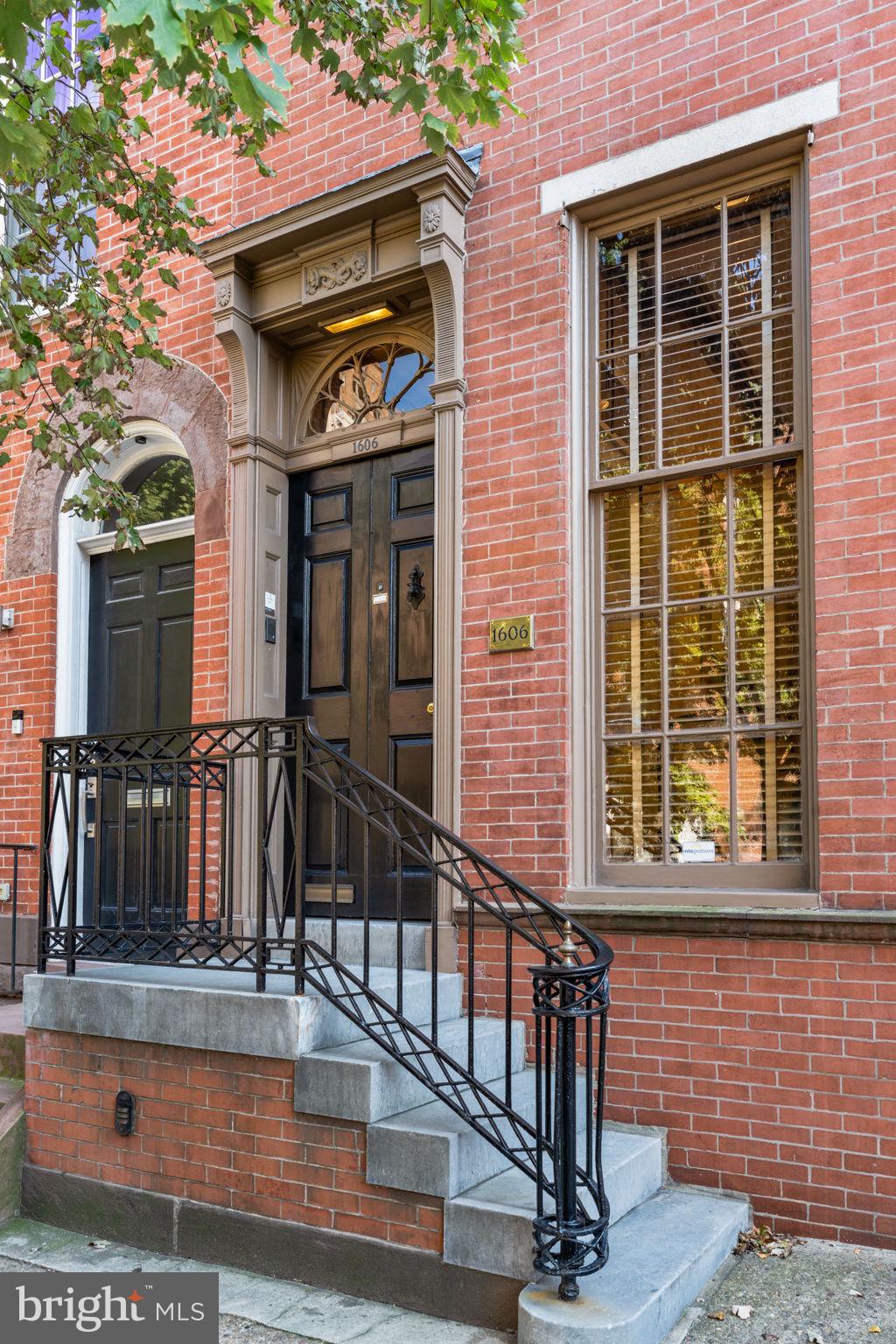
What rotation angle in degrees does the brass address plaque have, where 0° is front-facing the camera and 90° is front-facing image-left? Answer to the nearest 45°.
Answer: approximately 45°

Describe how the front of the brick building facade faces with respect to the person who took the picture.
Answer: facing the viewer and to the left of the viewer

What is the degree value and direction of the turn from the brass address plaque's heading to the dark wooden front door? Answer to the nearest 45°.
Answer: approximately 90° to its right

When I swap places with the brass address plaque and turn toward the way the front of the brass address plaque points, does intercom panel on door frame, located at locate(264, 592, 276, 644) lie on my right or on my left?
on my right

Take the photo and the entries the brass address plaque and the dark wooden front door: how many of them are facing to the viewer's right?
0

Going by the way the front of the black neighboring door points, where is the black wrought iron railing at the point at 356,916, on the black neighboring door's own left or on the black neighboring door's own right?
on the black neighboring door's own left

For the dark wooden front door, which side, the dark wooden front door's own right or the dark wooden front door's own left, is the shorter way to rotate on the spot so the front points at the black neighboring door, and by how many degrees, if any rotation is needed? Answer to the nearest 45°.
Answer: approximately 90° to the dark wooden front door's own right

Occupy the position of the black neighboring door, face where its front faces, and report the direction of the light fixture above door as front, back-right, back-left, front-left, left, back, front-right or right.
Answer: left

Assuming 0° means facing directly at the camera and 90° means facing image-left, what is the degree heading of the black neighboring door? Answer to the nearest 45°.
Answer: approximately 45°

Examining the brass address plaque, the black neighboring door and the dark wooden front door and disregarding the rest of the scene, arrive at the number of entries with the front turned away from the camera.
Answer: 0

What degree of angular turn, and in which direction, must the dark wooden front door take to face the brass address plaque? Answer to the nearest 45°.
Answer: approximately 90° to its left

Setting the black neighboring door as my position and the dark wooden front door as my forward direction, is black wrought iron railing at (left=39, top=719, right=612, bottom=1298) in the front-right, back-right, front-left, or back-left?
front-right
